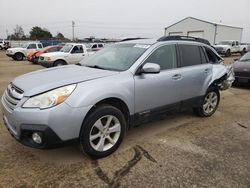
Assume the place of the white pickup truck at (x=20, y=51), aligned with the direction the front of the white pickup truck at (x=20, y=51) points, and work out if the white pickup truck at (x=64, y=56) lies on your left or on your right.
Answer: on your left

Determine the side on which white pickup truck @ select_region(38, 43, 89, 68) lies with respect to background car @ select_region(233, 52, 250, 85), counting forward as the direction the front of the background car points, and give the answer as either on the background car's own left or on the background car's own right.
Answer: on the background car's own right

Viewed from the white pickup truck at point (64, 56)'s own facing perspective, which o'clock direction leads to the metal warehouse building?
The metal warehouse building is roughly at 6 o'clock from the white pickup truck.

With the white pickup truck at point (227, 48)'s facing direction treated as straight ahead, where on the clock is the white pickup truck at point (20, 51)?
the white pickup truck at point (20, 51) is roughly at 12 o'clock from the white pickup truck at point (227, 48).

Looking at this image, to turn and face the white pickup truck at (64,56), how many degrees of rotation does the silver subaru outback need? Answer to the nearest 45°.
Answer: approximately 135° to its right

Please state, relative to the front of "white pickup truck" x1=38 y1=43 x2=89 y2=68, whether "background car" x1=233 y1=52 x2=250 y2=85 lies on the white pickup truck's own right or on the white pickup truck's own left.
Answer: on the white pickup truck's own left

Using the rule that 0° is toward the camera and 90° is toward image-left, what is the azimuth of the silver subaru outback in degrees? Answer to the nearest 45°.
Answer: approximately 45°

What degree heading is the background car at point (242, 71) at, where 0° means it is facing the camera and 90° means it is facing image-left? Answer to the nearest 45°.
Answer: approximately 45°

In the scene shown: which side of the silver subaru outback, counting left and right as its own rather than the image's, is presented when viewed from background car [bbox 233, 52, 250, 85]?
back
